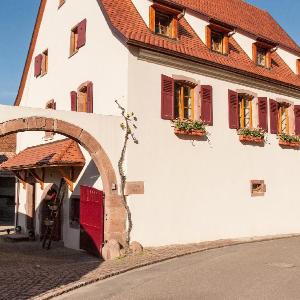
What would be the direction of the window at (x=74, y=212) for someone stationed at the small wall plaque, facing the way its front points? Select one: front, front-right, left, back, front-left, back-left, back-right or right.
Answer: back-right

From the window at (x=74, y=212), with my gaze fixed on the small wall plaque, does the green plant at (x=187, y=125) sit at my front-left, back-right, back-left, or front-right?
front-left

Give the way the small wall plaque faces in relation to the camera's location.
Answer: facing the viewer

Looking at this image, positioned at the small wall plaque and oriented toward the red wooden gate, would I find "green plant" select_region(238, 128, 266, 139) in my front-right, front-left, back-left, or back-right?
back-right

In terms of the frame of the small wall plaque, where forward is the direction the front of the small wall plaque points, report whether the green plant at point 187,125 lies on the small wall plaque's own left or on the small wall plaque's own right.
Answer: on the small wall plaque's own left

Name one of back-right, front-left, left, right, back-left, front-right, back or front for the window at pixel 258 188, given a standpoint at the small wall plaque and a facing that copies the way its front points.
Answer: back-left

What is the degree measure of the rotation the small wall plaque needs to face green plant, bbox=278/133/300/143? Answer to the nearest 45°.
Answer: approximately 135° to its left
